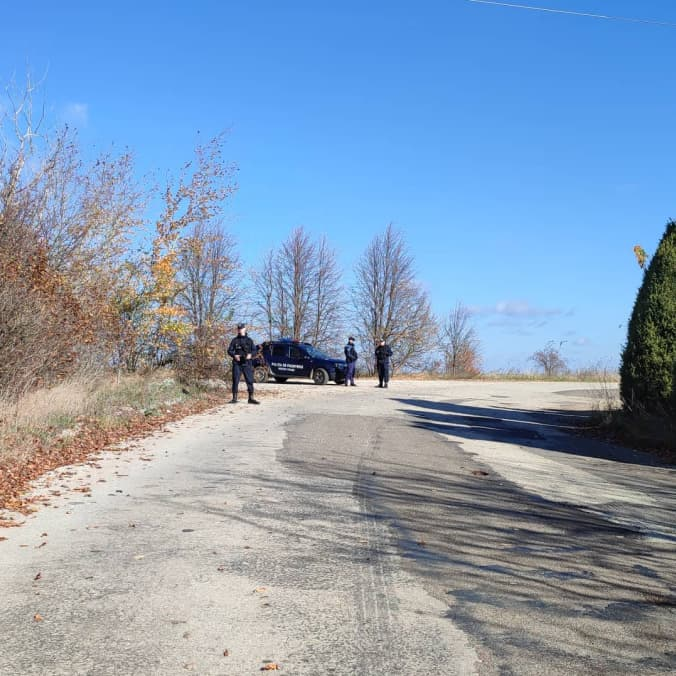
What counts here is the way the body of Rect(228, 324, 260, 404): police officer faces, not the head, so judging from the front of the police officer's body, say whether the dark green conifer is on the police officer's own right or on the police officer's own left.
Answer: on the police officer's own left

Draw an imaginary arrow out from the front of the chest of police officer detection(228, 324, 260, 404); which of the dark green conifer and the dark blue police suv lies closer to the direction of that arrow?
the dark green conifer

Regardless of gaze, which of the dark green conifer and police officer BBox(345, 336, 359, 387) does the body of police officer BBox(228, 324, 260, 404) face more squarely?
the dark green conifer

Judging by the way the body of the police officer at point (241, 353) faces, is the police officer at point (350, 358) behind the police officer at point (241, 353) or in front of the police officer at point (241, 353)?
behind

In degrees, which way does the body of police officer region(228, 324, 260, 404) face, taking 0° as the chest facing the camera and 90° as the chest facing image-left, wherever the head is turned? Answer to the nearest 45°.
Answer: approximately 0°

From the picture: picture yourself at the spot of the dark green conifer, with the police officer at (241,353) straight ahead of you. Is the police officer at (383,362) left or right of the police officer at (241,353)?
right

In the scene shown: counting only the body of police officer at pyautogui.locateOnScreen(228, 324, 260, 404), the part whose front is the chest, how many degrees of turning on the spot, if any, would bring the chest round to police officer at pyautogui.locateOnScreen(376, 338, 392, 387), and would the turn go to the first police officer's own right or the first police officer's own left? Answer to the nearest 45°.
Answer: approximately 135° to the first police officer's own left

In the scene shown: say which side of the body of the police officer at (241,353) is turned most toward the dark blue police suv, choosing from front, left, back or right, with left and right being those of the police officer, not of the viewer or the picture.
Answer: back
